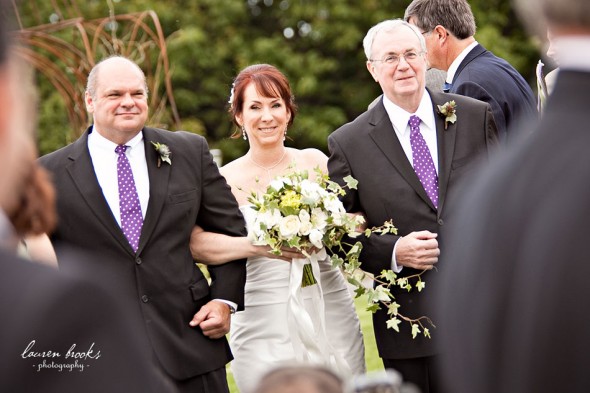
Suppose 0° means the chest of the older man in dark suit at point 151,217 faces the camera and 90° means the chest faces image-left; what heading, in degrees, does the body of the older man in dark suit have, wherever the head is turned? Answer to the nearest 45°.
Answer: approximately 0°

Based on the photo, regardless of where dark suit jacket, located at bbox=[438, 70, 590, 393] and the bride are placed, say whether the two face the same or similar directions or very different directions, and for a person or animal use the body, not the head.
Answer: very different directions

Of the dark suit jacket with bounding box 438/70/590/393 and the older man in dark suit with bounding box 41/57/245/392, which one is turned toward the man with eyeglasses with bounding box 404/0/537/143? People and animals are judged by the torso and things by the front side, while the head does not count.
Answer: the dark suit jacket

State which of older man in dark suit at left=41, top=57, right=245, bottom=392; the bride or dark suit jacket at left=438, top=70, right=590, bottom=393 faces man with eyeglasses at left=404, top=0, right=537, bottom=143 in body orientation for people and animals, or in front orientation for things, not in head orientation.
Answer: the dark suit jacket

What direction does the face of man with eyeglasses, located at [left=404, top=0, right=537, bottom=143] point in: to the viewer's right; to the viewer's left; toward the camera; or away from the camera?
to the viewer's left

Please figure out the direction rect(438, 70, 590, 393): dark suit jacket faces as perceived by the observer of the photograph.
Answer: facing away from the viewer

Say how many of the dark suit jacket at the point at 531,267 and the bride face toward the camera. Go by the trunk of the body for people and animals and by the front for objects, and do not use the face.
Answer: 1

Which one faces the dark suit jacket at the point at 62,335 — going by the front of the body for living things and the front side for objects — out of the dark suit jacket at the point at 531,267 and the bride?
the bride

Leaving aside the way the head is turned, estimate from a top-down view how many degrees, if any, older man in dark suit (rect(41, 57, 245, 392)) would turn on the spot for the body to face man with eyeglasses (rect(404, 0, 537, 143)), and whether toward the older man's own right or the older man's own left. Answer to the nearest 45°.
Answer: approximately 90° to the older man's own left

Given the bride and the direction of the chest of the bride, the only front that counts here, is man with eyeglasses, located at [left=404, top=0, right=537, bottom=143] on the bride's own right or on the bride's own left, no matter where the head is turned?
on the bride's own left
